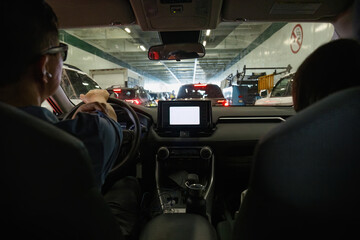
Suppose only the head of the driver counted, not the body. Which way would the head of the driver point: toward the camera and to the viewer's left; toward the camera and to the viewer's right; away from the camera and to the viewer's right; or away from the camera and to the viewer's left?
away from the camera and to the viewer's right

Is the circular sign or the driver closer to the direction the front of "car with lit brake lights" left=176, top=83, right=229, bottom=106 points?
the circular sign

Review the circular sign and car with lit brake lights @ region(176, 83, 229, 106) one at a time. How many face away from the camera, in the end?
1

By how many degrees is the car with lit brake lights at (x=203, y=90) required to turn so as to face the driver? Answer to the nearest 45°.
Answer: approximately 180°

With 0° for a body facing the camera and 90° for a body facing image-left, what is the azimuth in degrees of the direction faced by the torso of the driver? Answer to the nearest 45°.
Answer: approximately 225°

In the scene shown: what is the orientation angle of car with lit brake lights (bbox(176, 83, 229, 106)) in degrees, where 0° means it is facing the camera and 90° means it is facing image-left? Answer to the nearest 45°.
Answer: approximately 180°

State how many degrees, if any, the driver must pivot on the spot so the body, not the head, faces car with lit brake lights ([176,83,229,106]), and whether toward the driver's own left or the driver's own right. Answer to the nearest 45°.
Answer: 0° — they already face it

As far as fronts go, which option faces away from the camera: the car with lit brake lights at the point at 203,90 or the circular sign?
the car with lit brake lights
